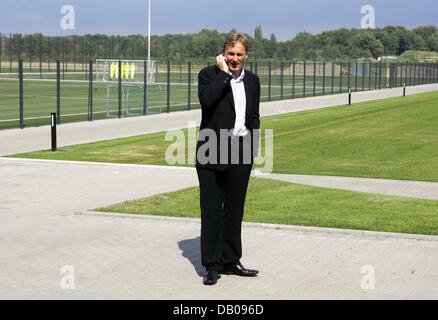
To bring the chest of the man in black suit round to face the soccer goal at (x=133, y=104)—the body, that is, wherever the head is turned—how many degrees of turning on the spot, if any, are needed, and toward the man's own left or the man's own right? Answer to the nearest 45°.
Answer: approximately 135° to the man's own left

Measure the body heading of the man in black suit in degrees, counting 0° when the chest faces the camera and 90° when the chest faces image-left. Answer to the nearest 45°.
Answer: approximately 315°
